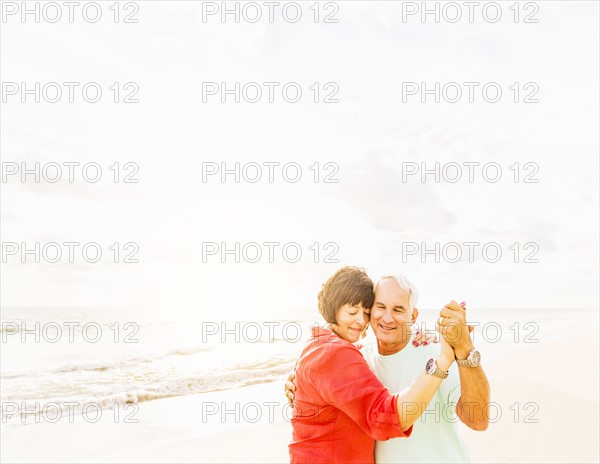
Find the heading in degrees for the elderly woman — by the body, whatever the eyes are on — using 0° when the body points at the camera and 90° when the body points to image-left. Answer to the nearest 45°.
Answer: approximately 270°

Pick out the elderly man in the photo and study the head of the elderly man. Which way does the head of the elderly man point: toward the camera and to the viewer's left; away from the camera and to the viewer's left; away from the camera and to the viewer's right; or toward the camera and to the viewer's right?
toward the camera and to the viewer's left

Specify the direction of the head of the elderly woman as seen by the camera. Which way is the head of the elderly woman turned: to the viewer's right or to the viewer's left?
to the viewer's right
